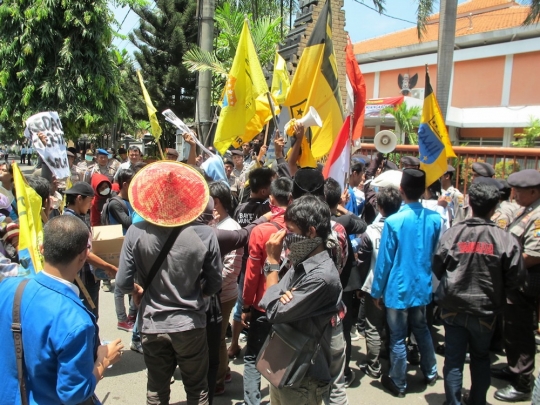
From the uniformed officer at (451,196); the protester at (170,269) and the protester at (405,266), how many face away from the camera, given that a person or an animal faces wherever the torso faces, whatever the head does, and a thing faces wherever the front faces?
2

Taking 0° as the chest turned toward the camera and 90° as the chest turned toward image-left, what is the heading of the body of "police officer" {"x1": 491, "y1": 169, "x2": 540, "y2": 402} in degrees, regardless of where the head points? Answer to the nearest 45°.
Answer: approximately 90°

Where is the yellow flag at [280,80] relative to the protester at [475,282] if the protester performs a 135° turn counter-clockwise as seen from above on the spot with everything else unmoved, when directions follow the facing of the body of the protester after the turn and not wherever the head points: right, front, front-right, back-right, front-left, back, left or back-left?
right

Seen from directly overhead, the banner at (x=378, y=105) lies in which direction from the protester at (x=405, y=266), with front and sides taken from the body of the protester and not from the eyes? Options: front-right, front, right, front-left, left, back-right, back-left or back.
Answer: front

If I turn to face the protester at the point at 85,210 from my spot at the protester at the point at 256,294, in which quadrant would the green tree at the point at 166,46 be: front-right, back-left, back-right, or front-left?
front-right

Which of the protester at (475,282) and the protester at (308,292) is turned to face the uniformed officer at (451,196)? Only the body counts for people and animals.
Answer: the protester at (475,282)

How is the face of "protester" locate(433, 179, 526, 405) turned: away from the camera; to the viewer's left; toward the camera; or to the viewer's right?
away from the camera

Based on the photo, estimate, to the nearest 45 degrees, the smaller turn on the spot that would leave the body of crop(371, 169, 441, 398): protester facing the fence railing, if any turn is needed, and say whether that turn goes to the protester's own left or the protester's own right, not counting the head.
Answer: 0° — they already face it

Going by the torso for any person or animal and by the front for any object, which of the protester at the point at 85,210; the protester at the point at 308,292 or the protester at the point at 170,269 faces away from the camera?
the protester at the point at 170,269

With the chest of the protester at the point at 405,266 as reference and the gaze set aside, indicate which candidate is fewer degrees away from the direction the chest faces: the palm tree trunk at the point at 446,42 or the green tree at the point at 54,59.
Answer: the palm tree trunk

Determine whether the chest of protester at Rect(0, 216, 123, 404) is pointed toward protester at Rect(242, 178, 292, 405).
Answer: yes

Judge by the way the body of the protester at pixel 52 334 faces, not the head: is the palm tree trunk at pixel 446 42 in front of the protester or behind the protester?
in front

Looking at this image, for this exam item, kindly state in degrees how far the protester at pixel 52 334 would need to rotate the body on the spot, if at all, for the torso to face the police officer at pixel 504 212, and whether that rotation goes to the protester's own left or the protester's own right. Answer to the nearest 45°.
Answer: approximately 45° to the protester's own right

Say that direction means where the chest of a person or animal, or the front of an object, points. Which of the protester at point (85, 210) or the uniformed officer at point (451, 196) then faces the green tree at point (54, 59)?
the uniformed officer

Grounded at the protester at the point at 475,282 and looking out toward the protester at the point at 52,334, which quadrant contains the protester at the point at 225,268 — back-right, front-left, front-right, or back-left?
front-right

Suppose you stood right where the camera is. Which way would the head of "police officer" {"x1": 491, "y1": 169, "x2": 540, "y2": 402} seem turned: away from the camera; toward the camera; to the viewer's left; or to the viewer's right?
to the viewer's left
